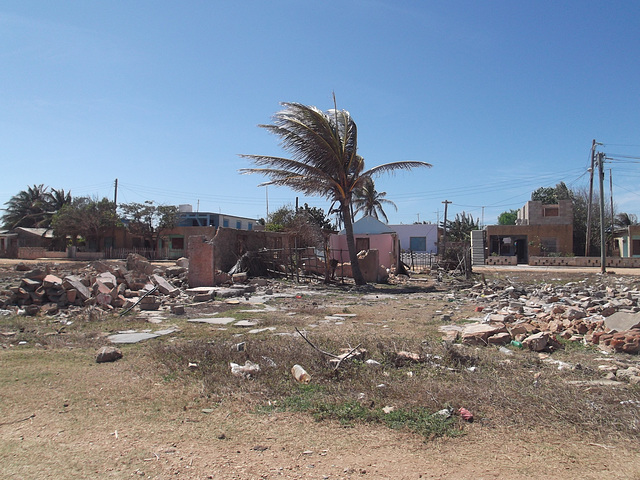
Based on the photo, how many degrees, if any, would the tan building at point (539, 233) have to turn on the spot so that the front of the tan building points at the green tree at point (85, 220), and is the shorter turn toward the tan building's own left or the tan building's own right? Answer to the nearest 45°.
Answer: approximately 90° to the tan building's own right

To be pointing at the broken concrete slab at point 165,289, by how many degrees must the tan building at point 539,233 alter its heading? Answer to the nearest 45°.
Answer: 0° — it already faces it

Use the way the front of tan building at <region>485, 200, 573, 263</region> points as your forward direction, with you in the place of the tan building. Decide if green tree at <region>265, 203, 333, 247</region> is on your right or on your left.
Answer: on your right

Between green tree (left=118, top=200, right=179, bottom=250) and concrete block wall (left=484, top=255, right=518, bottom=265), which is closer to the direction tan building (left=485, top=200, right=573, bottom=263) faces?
the concrete block wall

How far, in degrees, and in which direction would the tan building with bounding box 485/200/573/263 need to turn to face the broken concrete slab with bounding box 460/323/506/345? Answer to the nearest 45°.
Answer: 0° — it already faces it

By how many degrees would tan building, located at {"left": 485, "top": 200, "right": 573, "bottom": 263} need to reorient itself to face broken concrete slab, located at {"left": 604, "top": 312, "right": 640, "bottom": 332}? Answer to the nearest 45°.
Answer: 0° — it already faces it

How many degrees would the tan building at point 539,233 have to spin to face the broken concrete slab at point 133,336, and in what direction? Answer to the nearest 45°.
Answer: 0° — it already faces it

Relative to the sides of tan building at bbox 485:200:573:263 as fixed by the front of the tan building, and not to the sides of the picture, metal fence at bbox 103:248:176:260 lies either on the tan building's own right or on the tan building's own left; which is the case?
on the tan building's own right

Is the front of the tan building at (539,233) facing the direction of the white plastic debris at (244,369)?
yes

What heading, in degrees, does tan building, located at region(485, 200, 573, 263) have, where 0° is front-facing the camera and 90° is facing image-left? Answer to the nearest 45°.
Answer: approximately 0°

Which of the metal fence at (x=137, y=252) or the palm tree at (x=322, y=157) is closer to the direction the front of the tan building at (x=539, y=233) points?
the palm tree
